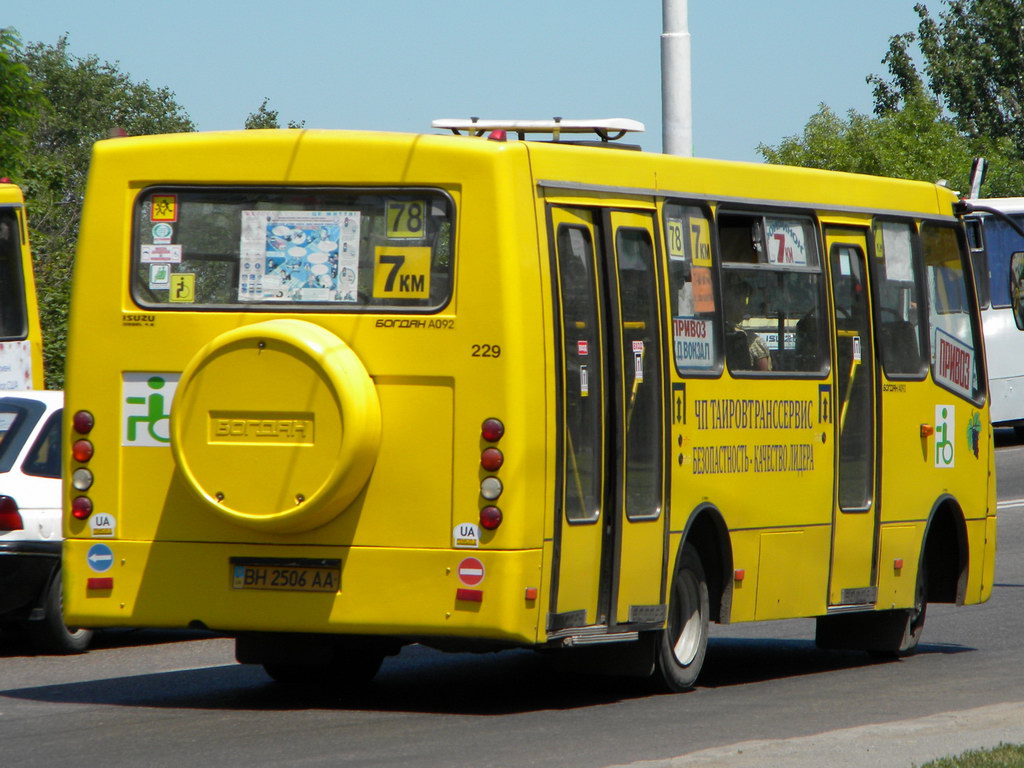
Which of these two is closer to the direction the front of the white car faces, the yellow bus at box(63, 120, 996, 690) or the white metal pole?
the white metal pole

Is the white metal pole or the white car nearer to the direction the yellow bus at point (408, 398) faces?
the white metal pole

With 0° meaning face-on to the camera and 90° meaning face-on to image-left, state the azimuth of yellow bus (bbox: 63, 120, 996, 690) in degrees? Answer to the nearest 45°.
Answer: approximately 225°

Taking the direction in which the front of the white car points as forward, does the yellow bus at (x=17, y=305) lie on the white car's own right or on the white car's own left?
on the white car's own left

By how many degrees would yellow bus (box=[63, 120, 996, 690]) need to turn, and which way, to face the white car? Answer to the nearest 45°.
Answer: approximately 90° to its left

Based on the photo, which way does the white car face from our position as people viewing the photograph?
facing away from the viewer and to the right of the viewer
